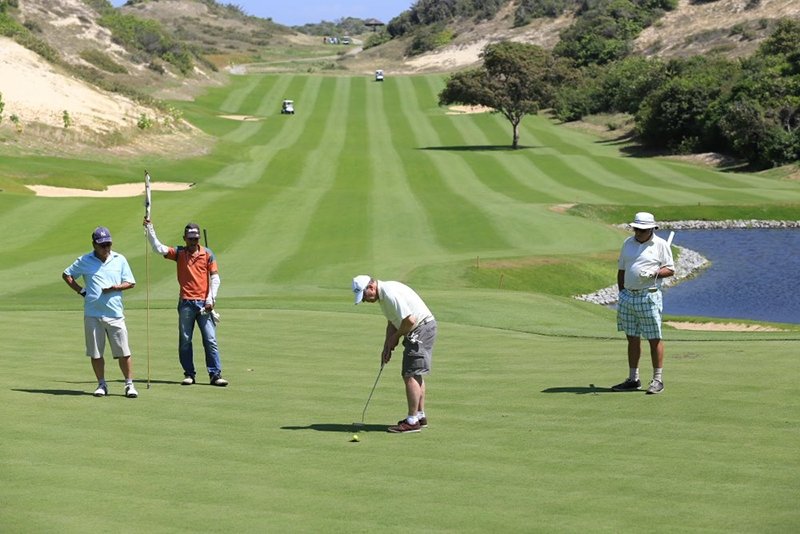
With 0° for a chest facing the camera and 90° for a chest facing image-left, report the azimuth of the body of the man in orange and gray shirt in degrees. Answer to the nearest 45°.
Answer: approximately 0°

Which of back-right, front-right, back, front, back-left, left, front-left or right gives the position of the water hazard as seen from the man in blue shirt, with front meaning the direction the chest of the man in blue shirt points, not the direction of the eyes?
back-left

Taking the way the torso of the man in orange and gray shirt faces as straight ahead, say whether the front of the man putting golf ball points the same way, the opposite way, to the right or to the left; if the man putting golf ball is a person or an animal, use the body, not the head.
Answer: to the right

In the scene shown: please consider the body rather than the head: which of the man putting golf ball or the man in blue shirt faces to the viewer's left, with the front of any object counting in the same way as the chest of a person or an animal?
the man putting golf ball

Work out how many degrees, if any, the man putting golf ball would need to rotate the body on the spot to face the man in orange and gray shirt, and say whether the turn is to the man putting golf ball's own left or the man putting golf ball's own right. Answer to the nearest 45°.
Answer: approximately 45° to the man putting golf ball's own right

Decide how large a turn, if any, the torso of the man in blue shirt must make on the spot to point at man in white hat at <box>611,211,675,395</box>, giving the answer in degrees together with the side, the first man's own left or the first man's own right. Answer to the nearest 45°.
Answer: approximately 90° to the first man's own left

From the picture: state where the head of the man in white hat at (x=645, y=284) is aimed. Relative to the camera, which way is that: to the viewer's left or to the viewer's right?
to the viewer's left

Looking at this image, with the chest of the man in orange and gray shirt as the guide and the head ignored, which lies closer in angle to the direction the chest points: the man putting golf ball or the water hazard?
the man putting golf ball

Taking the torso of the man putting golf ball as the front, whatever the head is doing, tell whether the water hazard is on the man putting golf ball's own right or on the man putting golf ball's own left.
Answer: on the man putting golf ball's own right

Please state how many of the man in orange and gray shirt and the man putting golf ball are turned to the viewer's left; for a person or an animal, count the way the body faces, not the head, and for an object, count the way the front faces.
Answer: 1

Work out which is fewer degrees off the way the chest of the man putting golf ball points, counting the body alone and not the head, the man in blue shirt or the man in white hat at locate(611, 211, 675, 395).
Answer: the man in blue shirt

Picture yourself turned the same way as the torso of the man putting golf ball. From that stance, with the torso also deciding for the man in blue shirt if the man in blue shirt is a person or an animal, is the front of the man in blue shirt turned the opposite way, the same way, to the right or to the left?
to the left

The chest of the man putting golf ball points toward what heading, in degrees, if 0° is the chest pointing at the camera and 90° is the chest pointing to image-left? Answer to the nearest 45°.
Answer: approximately 90°

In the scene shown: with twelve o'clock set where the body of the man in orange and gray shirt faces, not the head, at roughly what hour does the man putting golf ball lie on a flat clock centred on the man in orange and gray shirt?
The man putting golf ball is roughly at 11 o'clock from the man in orange and gray shirt.

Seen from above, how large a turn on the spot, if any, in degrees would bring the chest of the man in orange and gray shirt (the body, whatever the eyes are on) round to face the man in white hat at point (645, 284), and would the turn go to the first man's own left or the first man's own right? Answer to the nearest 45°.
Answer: approximately 45° to the first man's own left

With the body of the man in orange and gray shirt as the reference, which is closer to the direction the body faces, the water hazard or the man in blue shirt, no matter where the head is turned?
the man in blue shirt

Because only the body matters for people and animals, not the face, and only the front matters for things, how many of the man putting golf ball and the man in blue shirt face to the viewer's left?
1
